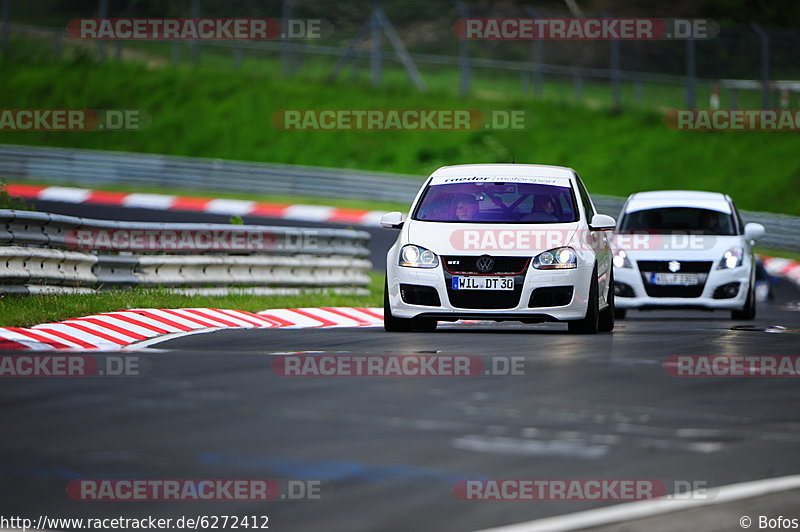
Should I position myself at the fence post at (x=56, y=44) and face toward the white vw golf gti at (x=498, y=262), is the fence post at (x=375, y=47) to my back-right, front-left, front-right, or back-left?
front-left

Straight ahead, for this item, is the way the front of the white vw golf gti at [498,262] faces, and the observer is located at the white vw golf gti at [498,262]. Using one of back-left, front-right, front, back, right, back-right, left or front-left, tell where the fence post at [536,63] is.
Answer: back

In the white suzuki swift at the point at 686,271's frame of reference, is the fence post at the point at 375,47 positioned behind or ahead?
behind

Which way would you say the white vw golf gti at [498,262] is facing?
toward the camera

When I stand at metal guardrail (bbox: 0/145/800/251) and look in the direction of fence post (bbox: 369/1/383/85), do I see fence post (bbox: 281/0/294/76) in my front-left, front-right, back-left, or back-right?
front-left

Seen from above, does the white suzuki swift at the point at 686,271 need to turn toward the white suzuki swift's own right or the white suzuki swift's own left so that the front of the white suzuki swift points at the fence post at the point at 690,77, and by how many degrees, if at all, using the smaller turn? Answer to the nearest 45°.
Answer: approximately 180°

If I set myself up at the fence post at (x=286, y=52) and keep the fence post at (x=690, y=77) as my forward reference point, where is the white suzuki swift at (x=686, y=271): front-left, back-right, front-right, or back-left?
front-right

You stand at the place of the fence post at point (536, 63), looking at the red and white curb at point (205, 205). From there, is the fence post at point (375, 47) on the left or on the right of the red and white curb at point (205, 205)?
right

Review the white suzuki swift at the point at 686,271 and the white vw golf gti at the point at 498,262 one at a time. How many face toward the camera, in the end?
2

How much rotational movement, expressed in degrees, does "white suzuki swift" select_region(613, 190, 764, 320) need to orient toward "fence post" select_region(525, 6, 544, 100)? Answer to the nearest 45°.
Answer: approximately 180°

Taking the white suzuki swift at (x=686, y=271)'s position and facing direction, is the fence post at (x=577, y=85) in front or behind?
behind

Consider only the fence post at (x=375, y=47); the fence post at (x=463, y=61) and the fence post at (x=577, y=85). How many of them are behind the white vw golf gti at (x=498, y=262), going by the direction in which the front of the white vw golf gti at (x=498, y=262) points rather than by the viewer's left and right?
3

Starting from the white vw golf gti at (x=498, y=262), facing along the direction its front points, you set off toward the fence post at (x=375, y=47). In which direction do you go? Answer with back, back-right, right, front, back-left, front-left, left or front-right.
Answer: back

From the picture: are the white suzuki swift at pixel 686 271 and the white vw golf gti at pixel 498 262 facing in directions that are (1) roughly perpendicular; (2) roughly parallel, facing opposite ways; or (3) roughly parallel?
roughly parallel
